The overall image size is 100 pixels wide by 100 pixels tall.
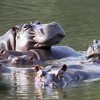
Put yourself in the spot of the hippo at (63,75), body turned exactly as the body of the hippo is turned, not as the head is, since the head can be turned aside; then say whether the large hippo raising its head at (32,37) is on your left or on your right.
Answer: on your right

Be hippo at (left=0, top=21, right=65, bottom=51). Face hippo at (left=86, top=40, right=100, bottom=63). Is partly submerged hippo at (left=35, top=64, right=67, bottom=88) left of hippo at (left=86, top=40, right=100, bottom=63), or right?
right

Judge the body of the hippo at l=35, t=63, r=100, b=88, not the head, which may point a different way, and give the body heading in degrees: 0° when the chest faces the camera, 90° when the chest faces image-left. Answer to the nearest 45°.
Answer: approximately 45°

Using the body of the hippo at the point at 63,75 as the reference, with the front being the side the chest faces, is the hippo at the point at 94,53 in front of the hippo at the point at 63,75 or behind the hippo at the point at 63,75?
behind
